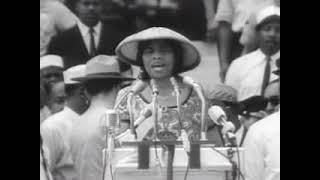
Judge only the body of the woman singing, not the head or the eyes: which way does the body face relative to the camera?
toward the camera

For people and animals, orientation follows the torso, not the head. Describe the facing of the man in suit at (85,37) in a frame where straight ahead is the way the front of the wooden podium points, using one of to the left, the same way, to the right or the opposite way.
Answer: the same way

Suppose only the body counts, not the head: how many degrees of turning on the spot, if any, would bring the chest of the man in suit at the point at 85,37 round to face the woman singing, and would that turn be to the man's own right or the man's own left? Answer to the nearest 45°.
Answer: approximately 45° to the man's own left

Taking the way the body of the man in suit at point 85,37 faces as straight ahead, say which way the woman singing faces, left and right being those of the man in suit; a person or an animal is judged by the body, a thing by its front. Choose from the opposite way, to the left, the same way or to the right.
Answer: the same way

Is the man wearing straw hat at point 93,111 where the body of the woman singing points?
no

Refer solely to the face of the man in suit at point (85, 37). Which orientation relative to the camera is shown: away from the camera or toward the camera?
toward the camera

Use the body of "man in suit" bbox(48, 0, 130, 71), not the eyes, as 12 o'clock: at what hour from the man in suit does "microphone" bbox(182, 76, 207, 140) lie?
The microphone is roughly at 10 o'clock from the man in suit.

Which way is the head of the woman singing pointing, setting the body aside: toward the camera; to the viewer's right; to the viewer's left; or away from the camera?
toward the camera

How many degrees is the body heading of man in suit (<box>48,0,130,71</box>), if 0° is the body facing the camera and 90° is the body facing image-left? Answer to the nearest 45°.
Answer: approximately 0°

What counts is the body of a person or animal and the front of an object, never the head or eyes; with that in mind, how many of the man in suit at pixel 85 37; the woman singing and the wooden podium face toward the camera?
3

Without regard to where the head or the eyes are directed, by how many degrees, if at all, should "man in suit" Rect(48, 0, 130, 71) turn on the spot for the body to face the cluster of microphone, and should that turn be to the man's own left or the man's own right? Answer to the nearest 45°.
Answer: approximately 45° to the man's own left

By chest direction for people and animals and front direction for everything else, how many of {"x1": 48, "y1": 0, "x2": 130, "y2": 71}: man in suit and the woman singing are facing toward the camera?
2

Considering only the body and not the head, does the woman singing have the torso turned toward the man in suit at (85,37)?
no

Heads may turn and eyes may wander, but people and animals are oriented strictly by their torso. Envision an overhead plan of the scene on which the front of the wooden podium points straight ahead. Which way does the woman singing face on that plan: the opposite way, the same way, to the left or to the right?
the same way
